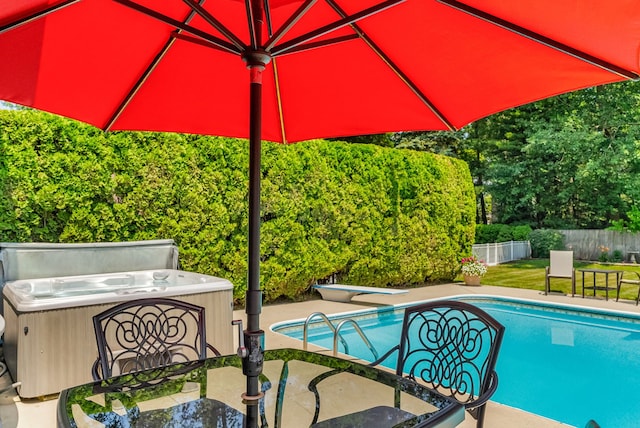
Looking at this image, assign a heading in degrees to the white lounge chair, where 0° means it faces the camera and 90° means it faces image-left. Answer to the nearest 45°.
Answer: approximately 0°

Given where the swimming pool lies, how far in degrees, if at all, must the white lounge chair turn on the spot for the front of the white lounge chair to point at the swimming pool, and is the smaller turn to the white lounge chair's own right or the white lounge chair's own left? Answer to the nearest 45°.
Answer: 0° — it already faces it

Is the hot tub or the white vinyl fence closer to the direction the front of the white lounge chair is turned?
the hot tub

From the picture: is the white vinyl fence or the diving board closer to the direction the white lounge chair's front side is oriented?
the diving board

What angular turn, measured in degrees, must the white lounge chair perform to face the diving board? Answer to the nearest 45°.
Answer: approximately 45° to its right

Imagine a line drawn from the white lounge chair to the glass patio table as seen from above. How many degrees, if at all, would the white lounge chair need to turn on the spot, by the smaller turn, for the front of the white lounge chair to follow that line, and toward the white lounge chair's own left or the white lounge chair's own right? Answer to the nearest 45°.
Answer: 0° — it already faces it

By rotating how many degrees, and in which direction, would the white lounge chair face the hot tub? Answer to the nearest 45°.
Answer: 0° — it already faces it
